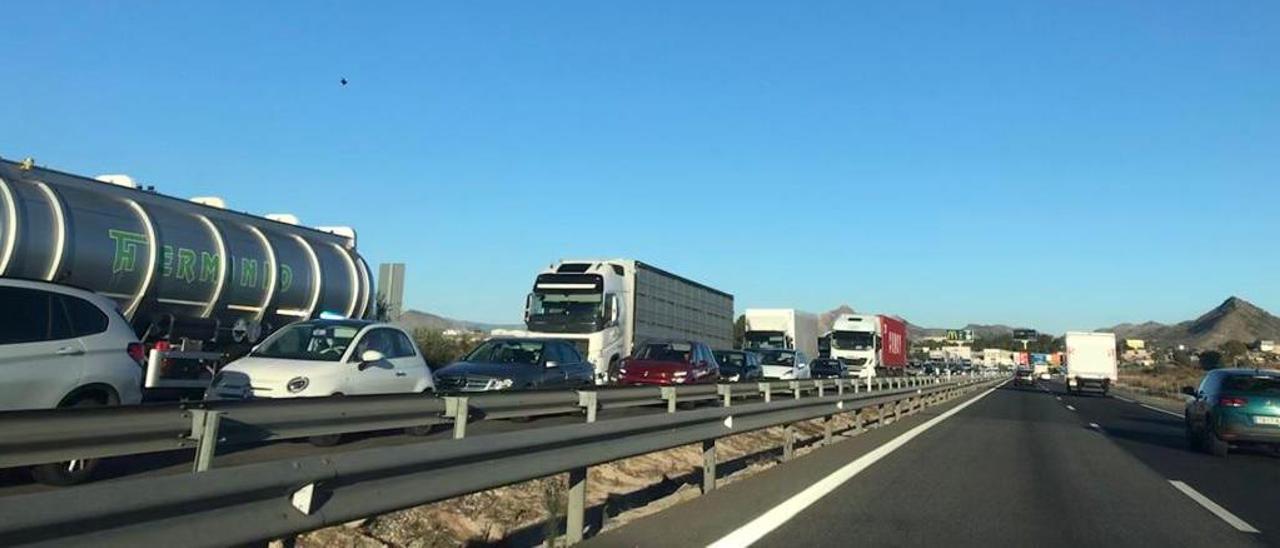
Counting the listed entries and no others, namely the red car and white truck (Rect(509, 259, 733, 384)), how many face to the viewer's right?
0

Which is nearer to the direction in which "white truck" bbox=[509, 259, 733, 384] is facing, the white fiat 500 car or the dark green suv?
the white fiat 500 car

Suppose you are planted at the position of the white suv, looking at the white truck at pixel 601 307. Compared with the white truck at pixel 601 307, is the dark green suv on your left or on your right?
right

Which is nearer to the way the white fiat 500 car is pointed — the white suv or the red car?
the white suv

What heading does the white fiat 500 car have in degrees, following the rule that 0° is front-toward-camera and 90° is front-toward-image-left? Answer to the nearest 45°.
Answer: approximately 45°

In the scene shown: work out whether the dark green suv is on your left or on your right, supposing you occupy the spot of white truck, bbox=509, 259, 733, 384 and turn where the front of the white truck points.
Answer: on your left

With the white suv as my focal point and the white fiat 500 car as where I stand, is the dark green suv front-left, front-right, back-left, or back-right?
back-left

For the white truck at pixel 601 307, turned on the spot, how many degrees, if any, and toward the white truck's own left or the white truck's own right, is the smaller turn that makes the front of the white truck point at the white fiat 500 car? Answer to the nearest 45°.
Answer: approximately 45° to the white truck's own left

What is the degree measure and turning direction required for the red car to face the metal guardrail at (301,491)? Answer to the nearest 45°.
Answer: approximately 45° to its left

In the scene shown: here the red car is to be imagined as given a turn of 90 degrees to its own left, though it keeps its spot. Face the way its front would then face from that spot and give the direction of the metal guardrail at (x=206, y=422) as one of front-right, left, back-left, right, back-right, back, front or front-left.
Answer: front-right

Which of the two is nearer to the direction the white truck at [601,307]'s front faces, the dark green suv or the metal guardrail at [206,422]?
the metal guardrail

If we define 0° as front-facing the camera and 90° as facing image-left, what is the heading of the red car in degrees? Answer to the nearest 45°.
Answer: approximately 45°
